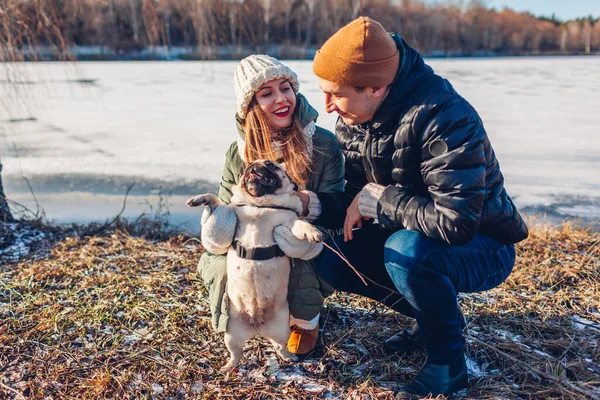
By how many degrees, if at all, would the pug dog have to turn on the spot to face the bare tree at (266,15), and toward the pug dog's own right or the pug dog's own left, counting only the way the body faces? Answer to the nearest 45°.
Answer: approximately 180°

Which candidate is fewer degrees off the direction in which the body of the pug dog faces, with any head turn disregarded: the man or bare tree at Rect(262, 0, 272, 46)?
the man

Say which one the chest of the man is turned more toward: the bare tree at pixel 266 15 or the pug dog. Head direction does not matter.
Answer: the pug dog

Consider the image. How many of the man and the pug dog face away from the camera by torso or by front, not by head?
0

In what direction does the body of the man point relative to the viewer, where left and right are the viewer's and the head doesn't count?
facing the viewer and to the left of the viewer

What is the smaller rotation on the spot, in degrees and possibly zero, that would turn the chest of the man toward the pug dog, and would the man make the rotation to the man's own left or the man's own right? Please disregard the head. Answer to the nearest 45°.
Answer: approximately 45° to the man's own right

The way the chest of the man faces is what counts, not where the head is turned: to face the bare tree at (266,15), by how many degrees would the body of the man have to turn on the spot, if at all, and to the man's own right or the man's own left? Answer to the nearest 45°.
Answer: approximately 90° to the man's own right

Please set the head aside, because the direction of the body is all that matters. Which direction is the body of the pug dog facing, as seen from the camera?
toward the camera

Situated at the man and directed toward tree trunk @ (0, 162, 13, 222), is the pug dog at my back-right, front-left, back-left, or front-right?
front-left

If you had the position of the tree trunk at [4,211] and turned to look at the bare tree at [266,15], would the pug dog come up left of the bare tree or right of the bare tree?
right

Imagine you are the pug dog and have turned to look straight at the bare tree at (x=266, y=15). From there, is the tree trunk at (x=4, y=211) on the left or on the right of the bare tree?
left

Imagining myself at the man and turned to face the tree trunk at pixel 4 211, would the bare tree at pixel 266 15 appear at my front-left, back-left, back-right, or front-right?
front-right

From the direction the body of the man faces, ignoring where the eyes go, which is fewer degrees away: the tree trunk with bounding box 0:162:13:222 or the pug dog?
the pug dog

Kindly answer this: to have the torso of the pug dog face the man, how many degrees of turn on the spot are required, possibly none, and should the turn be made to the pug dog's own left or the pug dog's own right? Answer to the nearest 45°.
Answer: approximately 90° to the pug dog's own left

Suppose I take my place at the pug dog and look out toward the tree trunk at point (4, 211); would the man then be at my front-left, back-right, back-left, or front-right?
back-right

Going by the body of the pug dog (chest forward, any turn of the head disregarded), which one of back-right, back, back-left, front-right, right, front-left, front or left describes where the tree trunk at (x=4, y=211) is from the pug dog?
back-right
